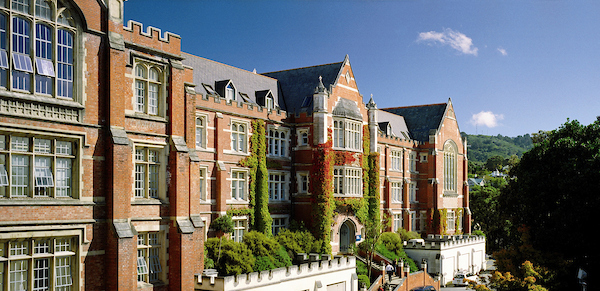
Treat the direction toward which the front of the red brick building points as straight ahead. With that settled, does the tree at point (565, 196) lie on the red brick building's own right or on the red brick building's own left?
on the red brick building's own left

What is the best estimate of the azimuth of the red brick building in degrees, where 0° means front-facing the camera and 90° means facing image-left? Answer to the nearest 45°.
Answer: approximately 315°

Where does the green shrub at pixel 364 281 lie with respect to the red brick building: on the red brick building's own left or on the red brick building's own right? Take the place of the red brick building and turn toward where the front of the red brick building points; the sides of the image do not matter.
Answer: on the red brick building's own left
